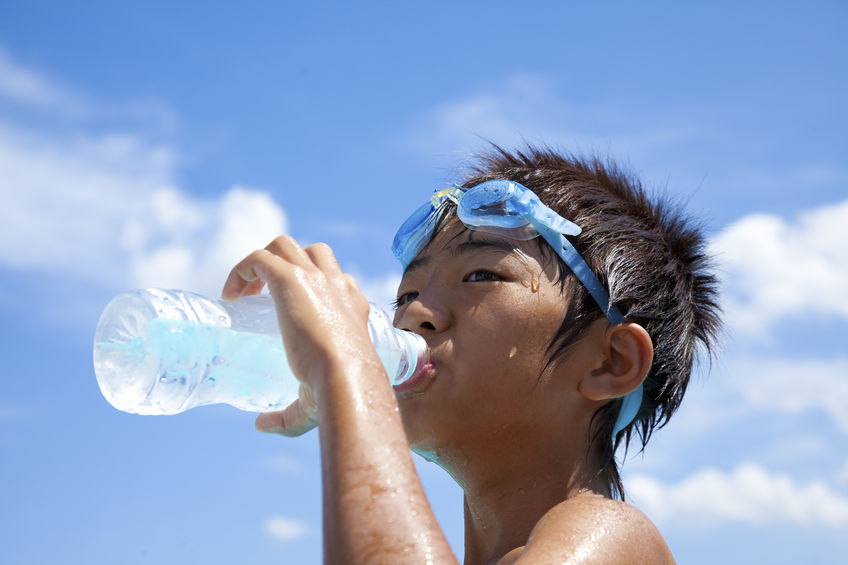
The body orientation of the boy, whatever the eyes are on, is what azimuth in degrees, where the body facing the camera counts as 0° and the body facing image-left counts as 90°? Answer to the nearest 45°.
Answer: approximately 45°
